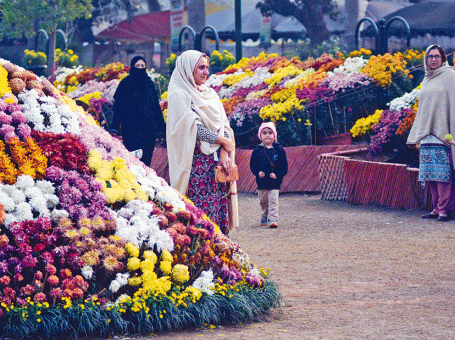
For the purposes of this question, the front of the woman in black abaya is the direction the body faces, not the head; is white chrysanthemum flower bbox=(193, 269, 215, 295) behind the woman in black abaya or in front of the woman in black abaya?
in front

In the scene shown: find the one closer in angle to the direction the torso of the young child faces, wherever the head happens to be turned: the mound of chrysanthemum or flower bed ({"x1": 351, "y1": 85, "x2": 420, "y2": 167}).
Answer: the mound of chrysanthemum

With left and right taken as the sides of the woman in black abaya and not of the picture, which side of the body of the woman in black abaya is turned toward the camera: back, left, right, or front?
front

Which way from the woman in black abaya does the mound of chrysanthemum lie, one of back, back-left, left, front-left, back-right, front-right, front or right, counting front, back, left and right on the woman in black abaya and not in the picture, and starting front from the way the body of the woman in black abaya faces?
front

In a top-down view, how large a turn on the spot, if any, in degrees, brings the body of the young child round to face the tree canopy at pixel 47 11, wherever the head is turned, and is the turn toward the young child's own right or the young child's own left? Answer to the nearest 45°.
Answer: approximately 135° to the young child's own right

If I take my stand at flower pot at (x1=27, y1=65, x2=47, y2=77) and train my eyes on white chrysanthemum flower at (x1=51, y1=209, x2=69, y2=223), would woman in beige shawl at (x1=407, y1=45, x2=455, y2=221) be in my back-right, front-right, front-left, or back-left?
front-left

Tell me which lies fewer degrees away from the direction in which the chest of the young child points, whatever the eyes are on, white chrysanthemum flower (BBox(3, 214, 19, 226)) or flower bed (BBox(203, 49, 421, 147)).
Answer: the white chrysanthemum flower

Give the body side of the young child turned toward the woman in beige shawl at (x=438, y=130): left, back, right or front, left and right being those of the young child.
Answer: left

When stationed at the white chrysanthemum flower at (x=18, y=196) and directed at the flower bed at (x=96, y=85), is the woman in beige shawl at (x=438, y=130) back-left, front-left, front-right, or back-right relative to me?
front-right

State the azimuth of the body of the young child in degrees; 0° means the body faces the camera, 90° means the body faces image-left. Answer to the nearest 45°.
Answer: approximately 0°

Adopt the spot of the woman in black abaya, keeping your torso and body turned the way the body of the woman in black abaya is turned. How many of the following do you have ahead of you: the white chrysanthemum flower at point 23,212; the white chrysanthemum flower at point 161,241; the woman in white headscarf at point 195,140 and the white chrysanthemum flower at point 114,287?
4

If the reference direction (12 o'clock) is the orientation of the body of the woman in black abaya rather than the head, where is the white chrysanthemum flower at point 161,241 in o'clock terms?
The white chrysanthemum flower is roughly at 12 o'clock from the woman in black abaya.

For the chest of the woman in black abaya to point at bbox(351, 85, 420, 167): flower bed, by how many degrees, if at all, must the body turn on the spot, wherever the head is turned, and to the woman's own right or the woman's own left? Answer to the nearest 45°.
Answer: approximately 90° to the woman's own left

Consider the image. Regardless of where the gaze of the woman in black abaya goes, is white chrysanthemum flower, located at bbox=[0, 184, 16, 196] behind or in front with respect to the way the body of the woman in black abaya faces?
in front

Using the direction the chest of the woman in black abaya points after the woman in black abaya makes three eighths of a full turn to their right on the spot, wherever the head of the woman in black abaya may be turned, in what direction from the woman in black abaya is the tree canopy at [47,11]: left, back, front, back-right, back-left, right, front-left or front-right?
front-right
